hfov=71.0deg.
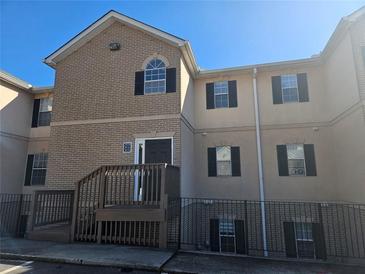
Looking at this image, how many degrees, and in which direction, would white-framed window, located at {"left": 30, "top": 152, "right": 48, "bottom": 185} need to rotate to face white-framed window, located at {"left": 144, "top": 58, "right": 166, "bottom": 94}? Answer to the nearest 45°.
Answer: approximately 45° to its left

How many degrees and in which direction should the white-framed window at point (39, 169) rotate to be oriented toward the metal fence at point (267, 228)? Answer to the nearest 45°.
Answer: approximately 45° to its left

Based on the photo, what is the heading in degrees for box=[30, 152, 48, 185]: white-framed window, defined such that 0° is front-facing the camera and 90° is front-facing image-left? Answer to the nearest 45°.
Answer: approximately 0°
